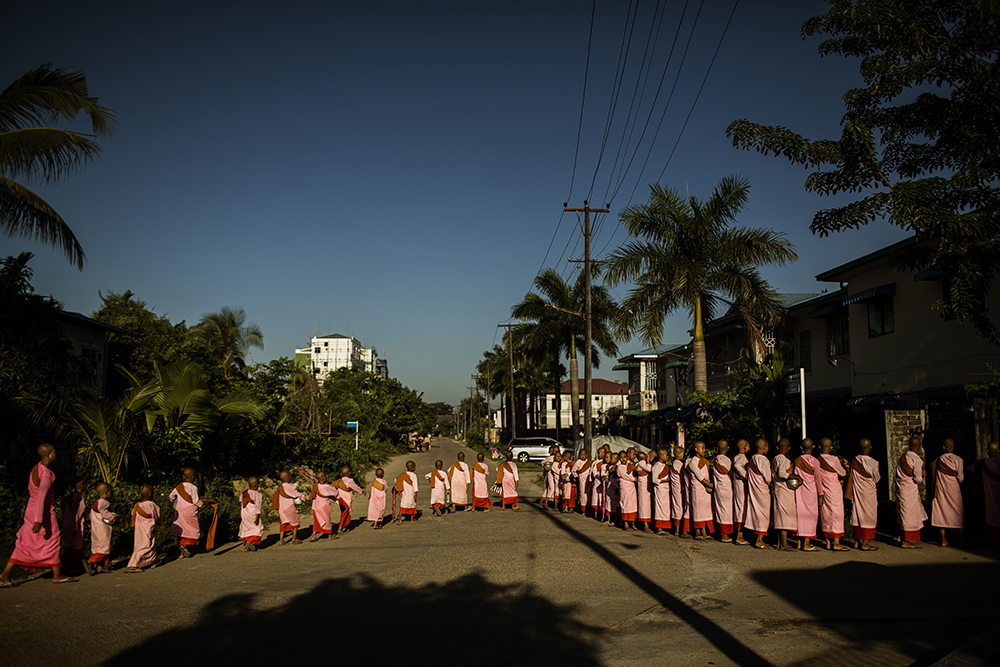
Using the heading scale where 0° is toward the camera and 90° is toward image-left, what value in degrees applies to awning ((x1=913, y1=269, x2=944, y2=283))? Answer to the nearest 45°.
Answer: approximately 45°

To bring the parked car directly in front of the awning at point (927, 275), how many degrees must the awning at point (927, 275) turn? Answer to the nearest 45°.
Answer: approximately 90° to its right

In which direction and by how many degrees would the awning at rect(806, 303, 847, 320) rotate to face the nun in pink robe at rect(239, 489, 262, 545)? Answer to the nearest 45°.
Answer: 0° — it already faces them

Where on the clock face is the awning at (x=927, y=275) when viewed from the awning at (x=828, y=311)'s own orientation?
the awning at (x=927, y=275) is roughly at 10 o'clock from the awning at (x=828, y=311).
